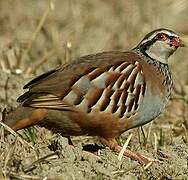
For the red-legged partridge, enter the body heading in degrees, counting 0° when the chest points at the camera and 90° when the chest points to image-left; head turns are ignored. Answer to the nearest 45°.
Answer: approximately 270°
